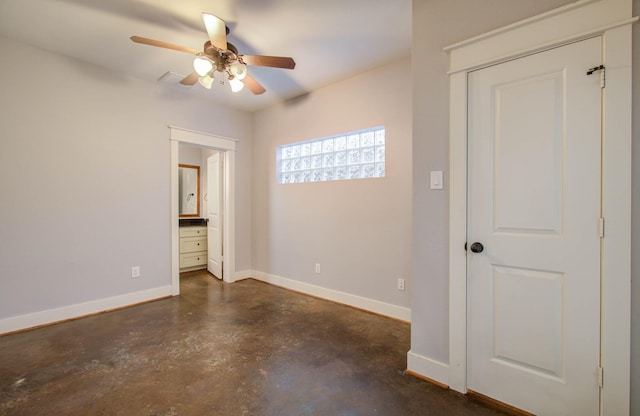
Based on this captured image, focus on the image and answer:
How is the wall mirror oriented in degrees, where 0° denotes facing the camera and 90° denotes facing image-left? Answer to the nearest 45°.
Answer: approximately 315°

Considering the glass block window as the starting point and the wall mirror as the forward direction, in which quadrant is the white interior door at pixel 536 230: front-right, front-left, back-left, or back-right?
back-left

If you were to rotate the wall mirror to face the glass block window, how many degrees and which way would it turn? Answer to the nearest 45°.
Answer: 0° — it already faces it

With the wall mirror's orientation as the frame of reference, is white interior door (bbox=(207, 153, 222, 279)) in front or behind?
in front

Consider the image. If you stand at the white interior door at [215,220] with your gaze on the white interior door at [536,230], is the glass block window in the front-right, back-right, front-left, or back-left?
front-left
